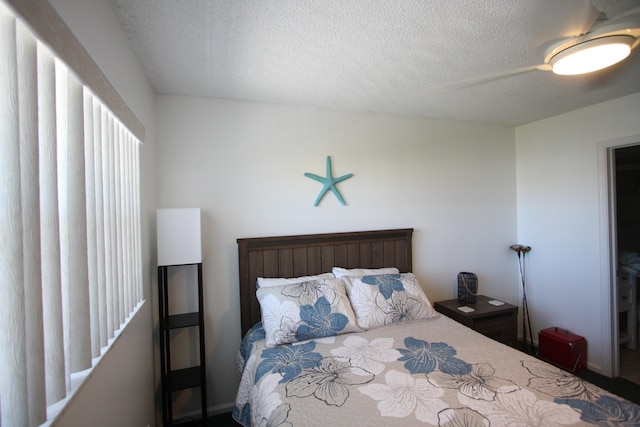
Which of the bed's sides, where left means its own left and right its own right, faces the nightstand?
left

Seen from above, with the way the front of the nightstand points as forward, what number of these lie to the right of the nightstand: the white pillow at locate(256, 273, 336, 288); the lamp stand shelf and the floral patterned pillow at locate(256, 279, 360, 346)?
3

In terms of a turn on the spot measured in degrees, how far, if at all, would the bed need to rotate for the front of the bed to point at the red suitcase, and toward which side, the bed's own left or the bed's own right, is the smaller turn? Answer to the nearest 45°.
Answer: approximately 90° to the bed's own left

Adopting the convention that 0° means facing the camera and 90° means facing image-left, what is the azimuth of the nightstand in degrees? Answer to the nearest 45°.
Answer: approximately 315°

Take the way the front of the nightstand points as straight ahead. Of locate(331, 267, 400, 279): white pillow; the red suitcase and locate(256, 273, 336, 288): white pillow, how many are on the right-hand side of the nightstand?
2

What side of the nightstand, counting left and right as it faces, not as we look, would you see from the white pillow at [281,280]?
right

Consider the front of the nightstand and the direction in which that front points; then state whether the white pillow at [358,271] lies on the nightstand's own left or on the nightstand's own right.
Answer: on the nightstand's own right

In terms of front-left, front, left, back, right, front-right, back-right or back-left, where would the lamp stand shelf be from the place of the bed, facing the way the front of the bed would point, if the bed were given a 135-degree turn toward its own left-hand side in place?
left

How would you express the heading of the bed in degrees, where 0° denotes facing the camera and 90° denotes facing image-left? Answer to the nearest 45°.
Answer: approximately 315°

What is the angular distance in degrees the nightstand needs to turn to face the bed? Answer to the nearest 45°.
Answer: approximately 90° to its right
